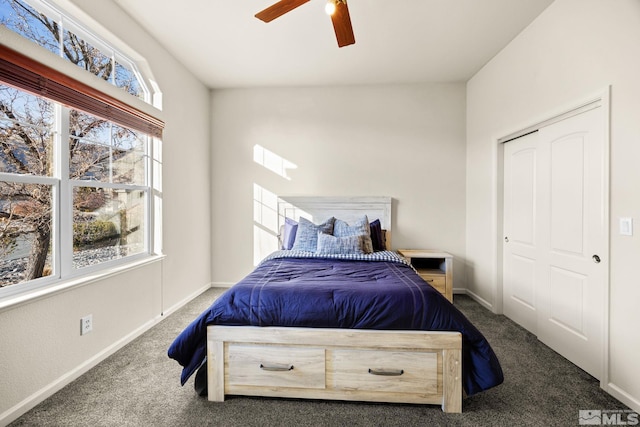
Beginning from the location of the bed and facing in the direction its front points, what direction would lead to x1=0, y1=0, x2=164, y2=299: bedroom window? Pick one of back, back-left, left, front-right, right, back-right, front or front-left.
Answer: right

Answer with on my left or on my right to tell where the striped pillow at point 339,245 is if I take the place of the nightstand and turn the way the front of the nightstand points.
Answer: on my right

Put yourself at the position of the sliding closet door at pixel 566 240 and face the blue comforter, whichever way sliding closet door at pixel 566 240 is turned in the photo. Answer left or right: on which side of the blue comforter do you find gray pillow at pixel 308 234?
right

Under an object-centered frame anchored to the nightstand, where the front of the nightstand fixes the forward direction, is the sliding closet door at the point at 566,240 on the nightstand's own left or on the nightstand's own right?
on the nightstand's own left

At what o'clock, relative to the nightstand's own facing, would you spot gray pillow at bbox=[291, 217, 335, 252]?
The gray pillow is roughly at 2 o'clock from the nightstand.

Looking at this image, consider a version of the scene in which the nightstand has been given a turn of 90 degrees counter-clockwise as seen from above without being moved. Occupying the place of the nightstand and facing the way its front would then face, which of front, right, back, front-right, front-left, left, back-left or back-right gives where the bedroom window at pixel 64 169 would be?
back-right

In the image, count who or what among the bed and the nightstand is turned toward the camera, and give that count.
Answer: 2

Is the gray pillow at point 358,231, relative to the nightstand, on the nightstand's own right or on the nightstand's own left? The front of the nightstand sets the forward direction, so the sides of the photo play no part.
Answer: on the nightstand's own right

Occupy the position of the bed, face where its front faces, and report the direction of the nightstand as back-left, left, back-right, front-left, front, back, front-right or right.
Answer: back-left

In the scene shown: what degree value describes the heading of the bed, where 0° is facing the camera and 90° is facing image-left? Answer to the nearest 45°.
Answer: approximately 0°

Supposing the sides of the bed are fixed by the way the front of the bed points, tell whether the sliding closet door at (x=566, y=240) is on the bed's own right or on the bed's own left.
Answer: on the bed's own left
